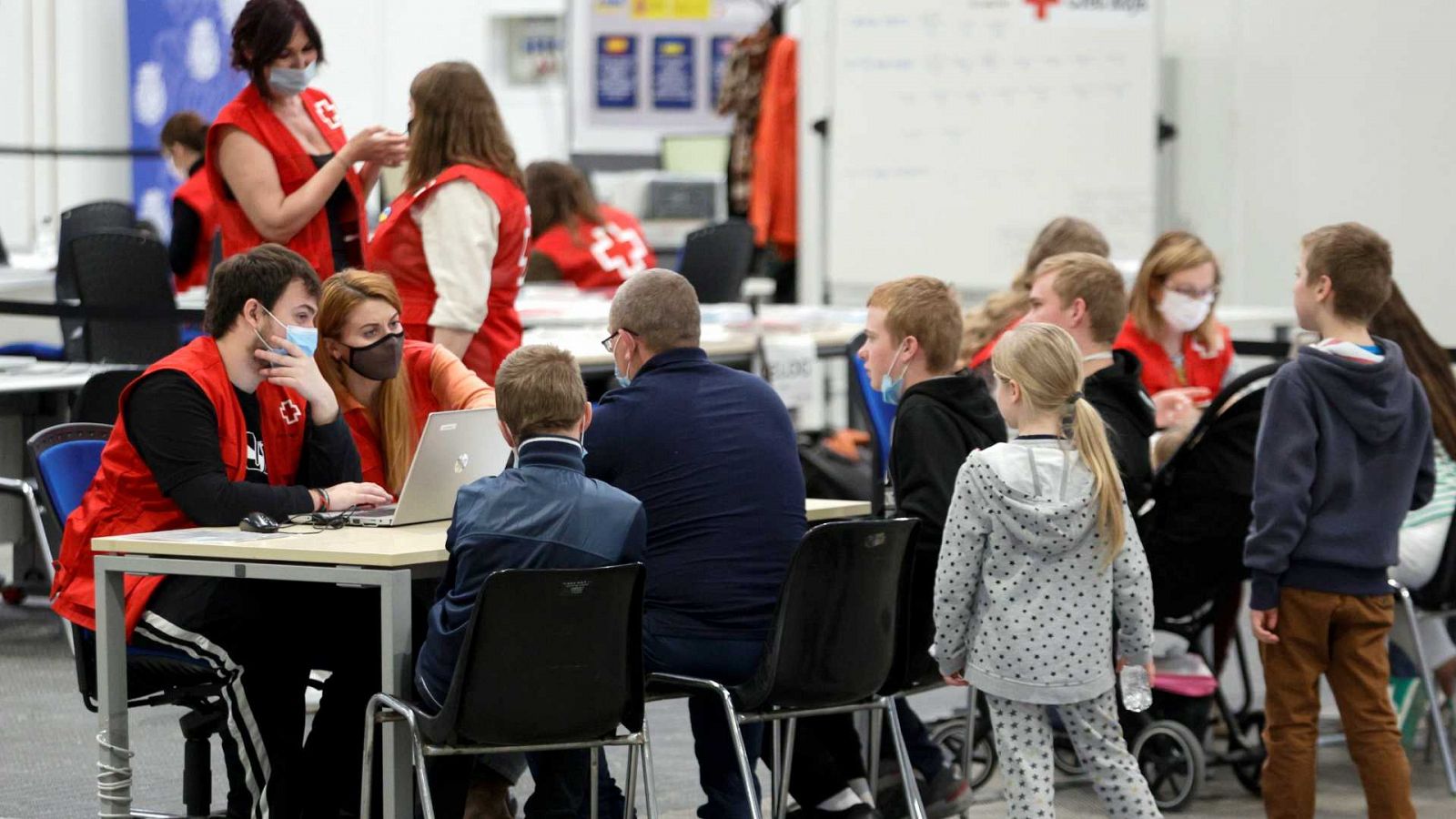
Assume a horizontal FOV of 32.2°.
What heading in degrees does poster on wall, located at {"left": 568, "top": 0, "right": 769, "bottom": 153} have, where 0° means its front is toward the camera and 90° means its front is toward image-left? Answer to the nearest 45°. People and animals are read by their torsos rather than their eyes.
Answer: approximately 0°

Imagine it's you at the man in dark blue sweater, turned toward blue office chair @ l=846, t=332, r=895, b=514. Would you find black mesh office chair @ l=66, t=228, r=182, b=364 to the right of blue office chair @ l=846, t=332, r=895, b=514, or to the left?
left

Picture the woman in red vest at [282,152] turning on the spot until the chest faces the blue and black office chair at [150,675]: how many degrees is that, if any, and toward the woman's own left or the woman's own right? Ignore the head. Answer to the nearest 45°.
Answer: approximately 45° to the woman's own right

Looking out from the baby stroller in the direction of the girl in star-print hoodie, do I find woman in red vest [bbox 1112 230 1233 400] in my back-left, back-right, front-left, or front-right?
back-right

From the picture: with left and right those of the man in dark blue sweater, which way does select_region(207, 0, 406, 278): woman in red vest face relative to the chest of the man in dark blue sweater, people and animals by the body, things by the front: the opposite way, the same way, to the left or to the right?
the opposite way

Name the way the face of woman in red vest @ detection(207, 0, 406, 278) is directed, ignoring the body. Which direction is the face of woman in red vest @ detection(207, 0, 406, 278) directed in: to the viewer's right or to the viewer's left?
to the viewer's right

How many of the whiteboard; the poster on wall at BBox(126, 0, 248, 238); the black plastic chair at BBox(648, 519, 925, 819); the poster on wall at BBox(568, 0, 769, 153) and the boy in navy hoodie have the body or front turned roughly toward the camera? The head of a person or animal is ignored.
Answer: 3

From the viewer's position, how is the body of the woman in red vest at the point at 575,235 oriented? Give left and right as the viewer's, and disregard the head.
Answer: facing away from the viewer and to the left of the viewer

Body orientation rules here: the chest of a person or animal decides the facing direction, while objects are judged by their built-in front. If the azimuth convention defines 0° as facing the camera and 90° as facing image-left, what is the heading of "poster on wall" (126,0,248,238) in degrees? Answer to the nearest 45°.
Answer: approximately 0°

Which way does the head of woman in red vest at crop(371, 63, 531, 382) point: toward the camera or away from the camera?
away from the camera

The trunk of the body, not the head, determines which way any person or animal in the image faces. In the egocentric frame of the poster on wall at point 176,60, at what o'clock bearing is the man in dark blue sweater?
The man in dark blue sweater is roughly at 12 o'clock from the poster on wall.

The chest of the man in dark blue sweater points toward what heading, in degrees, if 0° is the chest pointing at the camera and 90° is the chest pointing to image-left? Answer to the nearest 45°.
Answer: approximately 135°
